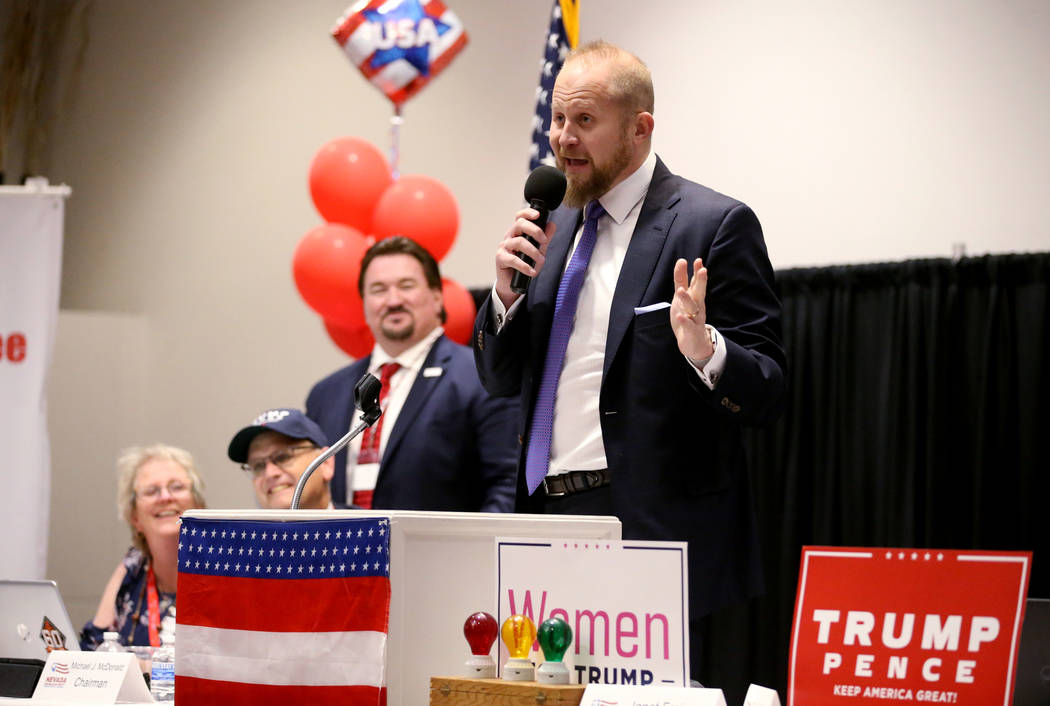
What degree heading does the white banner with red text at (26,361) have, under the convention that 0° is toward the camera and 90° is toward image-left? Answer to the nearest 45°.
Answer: approximately 0°

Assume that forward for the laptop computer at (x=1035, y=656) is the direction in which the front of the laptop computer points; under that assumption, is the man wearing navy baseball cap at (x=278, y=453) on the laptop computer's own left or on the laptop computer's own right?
on the laptop computer's own left

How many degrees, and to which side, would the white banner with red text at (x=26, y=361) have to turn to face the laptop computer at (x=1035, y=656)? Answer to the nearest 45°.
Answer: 0° — it already faces it

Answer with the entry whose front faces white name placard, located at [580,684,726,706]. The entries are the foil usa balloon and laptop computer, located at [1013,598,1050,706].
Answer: the foil usa balloon

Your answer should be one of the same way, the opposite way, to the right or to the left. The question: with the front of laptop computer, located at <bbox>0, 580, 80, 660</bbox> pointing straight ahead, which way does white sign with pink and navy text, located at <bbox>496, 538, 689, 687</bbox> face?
the opposite way

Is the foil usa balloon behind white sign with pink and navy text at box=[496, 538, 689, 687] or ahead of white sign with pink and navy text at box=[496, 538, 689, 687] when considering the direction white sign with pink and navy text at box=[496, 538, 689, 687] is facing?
behind

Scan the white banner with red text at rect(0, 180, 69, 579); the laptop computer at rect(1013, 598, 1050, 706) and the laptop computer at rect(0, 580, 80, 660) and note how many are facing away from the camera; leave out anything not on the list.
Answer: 2

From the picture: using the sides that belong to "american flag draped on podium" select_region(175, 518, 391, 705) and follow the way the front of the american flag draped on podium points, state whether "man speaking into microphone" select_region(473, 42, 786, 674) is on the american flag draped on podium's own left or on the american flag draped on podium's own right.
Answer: on the american flag draped on podium's own left

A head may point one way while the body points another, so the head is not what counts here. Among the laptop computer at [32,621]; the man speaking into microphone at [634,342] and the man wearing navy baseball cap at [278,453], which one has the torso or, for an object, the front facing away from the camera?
the laptop computer

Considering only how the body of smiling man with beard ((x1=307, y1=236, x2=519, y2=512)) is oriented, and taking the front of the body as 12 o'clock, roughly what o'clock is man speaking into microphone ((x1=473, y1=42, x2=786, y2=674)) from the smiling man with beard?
The man speaking into microphone is roughly at 10 o'clock from the smiling man with beard.

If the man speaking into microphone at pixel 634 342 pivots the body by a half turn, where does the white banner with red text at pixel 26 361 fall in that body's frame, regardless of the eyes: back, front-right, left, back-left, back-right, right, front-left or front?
left
